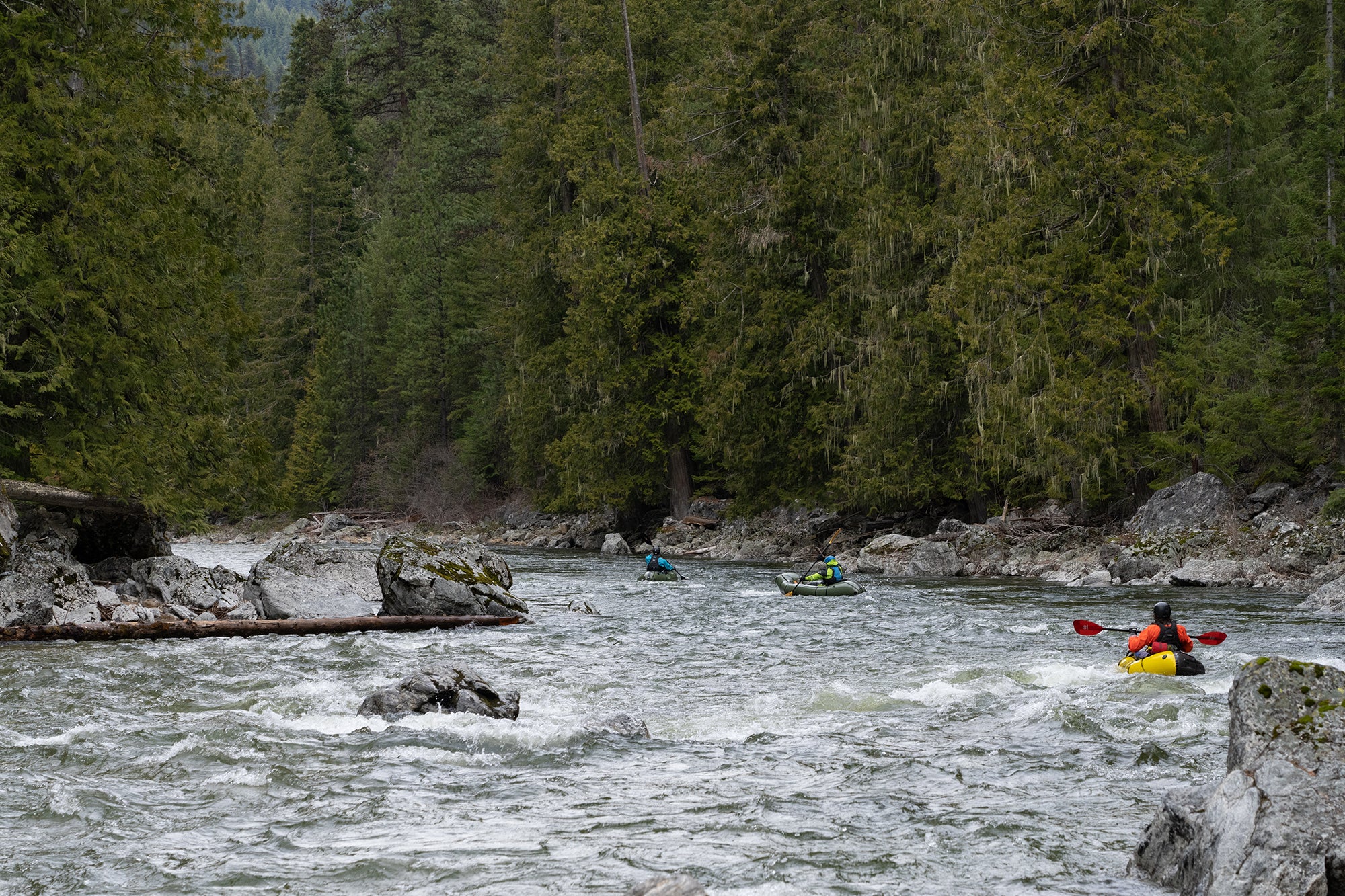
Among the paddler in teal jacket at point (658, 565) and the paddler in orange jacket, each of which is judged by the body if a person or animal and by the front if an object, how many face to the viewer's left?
0

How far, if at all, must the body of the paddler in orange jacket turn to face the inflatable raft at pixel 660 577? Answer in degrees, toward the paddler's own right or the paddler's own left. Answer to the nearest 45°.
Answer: approximately 45° to the paddler's own left

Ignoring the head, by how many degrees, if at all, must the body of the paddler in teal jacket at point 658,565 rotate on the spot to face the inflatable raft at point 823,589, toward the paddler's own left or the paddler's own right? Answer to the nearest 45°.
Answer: approximately 90° to the paddler's own right

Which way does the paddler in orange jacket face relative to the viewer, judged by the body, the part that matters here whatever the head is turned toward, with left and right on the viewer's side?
facing away from the viewer

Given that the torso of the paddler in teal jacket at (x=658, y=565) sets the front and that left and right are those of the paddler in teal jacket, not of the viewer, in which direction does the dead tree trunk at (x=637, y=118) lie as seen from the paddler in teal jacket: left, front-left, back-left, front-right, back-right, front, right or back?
front-left

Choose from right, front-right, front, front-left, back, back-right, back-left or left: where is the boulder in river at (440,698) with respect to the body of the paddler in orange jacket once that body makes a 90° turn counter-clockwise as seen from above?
front-left

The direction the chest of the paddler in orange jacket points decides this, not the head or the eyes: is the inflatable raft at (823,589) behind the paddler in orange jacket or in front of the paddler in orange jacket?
in front

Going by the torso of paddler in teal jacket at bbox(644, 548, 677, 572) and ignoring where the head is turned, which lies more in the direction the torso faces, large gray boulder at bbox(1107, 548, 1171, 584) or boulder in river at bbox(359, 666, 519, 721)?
the large gray boulder

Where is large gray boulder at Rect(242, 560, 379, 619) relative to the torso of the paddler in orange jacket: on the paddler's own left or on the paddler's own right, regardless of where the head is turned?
on the paddler's own left

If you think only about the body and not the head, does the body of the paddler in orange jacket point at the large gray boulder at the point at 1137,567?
yes

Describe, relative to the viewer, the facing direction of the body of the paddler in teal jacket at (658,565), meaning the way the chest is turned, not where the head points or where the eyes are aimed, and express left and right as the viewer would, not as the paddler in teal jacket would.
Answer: facing away from the viewer and to the right of the viewer
